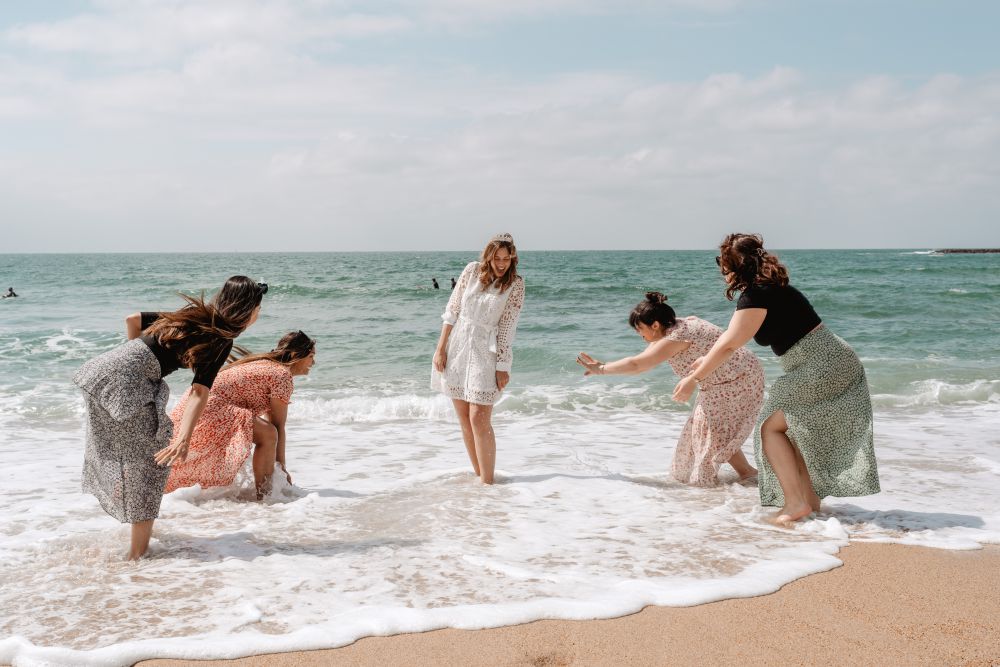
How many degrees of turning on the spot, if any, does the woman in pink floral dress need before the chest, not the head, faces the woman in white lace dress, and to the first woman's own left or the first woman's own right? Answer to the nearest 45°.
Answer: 0° — they already face them

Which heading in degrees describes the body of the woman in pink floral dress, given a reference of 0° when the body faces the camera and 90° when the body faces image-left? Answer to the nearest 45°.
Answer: approximately 90°

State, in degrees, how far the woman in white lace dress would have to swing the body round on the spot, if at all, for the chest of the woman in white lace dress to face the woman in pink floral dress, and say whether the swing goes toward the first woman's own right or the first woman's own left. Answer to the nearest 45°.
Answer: approximately 90° to the first woman's own left

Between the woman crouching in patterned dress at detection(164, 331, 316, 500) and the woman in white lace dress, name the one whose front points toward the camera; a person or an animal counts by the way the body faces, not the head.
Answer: the woman in white lace dress

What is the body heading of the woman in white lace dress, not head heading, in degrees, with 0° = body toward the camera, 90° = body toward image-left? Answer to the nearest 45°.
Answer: approximately 0°

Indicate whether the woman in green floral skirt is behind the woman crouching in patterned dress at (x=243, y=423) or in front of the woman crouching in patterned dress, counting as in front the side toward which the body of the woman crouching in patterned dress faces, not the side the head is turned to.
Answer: in front

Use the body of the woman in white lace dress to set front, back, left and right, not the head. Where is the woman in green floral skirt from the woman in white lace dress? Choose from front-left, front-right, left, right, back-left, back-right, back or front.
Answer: front-left

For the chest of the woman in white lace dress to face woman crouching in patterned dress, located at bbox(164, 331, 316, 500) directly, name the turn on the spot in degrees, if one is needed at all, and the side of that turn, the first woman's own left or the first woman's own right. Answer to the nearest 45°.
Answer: approximately 90° to the first woman's own right

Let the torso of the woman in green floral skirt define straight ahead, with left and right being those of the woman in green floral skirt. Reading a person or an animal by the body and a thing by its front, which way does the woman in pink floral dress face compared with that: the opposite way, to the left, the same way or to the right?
the same way

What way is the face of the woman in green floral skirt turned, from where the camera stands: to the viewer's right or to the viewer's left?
to the viewer's left

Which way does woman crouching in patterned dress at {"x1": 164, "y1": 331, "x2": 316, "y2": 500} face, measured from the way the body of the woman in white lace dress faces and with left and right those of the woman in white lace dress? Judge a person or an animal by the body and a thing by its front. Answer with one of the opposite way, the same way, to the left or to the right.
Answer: to the left

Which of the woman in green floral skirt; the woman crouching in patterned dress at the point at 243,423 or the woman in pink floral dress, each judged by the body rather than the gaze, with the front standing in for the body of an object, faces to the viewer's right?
the woman crouching in patterned dress

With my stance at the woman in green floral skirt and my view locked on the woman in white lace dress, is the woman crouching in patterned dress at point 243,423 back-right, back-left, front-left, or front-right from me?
front-left

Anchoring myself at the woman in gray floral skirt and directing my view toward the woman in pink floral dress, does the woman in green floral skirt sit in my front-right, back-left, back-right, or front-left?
front-right

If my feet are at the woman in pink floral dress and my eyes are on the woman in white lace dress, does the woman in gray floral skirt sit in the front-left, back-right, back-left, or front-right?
front-left

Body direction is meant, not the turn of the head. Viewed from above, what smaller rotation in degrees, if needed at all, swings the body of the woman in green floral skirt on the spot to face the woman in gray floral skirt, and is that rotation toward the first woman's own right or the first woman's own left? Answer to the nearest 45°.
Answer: approximately 45° to the first woman's own left

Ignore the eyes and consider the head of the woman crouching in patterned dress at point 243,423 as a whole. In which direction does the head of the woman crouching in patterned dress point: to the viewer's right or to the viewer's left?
to the viewer's right

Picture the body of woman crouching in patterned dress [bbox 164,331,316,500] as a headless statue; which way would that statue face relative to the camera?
to the viewer's right

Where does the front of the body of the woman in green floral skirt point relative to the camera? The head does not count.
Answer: to the viewer's left

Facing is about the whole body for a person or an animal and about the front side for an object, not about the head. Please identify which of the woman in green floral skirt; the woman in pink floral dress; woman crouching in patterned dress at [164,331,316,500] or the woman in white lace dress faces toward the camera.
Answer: the woman in white lace dress
